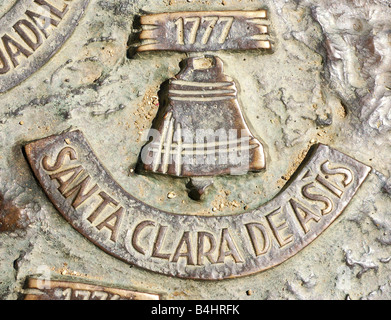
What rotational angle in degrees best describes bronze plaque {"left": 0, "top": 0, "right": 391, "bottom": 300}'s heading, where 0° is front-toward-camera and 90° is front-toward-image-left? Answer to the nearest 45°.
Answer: approximately 0°
